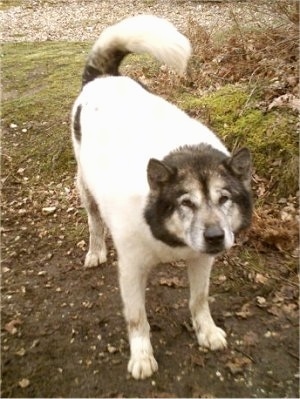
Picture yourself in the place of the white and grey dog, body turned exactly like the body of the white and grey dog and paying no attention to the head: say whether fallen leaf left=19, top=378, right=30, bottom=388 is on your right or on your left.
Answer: on your right

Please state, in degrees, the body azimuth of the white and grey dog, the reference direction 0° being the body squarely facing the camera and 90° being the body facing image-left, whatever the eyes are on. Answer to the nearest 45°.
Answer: approximately 315°

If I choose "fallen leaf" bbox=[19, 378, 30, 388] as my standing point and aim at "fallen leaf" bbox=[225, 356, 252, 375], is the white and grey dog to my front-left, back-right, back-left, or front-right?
front-left

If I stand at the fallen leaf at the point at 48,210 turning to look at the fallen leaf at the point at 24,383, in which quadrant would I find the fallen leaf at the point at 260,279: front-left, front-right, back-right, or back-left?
front-left

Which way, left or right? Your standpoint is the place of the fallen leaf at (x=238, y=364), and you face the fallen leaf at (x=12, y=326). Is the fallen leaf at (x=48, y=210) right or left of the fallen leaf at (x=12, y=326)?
right

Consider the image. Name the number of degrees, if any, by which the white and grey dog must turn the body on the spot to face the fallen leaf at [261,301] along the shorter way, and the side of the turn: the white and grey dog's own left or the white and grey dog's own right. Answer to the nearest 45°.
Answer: approximately 45° to the white and grey dog's own left

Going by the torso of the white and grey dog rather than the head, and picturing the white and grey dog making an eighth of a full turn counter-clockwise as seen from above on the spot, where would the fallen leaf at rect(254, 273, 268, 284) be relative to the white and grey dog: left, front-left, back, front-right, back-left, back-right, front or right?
front

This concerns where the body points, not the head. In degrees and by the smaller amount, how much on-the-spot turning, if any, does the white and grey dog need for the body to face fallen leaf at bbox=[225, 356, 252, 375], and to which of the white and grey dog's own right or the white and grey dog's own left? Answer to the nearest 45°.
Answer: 0° — it already faces it

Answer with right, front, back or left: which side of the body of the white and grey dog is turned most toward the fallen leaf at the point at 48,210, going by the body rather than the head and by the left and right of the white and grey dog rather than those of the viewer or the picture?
back
